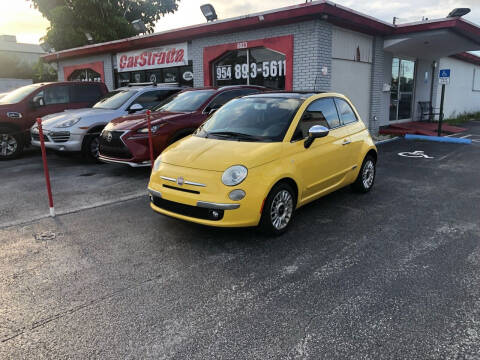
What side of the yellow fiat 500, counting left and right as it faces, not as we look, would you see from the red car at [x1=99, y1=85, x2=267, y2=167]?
right

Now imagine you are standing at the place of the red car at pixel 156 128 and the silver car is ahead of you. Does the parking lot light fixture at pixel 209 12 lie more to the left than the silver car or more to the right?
right

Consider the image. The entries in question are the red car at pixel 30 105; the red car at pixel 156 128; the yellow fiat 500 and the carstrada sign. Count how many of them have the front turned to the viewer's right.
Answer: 0

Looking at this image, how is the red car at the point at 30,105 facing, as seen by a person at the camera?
facing the viewer and to the left of the viewer

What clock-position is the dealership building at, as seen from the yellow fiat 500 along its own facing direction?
The dealership building is roughly at 5 o'clock from the yellow fiat 500.

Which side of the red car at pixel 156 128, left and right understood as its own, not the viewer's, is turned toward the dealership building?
back

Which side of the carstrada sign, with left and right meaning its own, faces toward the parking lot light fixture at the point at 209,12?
left

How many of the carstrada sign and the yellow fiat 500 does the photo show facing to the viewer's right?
0

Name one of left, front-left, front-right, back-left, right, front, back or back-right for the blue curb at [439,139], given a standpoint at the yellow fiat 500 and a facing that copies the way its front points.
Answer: back

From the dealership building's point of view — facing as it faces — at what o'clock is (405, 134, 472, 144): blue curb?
The blue curb is roughly at 10 o'clock from the dealership building.

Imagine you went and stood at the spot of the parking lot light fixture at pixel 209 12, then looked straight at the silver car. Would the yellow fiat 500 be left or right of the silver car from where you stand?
left

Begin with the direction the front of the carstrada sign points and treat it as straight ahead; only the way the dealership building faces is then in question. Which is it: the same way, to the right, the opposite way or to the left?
the same way

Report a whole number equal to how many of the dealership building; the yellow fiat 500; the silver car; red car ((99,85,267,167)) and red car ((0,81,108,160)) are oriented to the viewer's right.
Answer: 0

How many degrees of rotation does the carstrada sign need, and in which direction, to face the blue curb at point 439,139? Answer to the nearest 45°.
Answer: approximately 90° to its left

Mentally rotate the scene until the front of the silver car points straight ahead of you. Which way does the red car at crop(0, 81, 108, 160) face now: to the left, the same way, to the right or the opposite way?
the same way

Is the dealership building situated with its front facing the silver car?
yes
